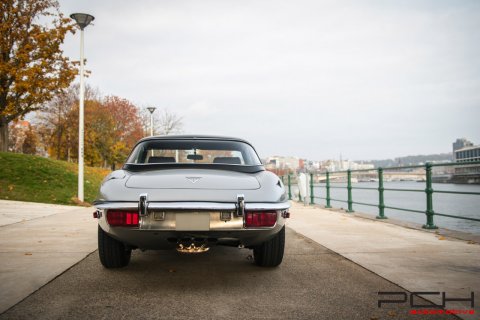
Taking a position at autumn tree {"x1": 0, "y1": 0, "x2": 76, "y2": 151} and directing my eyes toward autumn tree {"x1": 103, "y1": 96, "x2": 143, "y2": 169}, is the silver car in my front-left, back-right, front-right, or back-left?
back-right

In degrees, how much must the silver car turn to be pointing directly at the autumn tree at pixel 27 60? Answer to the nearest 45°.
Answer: approximately 45° to its left

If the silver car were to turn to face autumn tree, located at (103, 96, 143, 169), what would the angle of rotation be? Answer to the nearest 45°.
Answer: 0° — it already faces it

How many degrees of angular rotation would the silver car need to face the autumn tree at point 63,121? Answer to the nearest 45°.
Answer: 0° — it already faces it

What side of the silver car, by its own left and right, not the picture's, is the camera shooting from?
back
